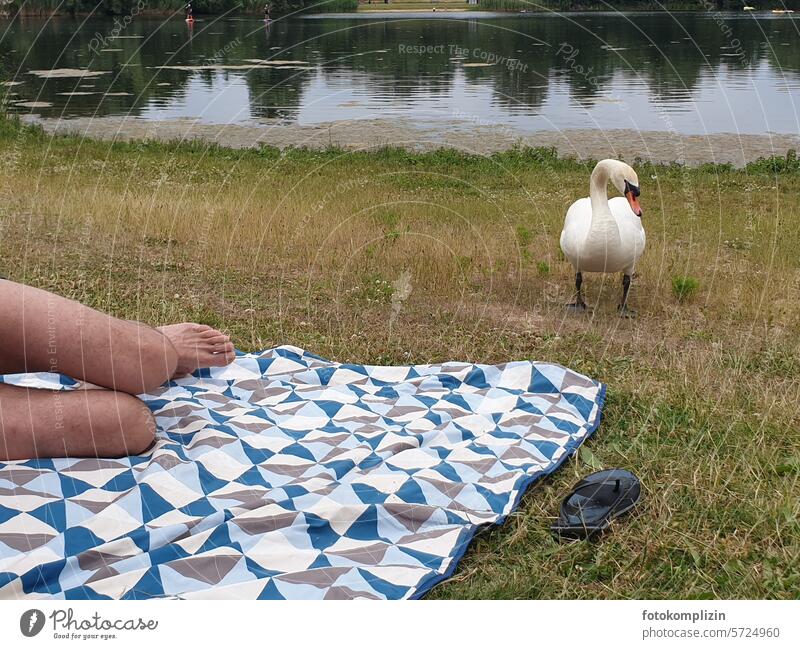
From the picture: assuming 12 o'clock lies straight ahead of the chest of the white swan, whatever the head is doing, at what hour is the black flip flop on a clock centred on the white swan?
The black flip flop is roughly at 12 o'clock from the white swan.

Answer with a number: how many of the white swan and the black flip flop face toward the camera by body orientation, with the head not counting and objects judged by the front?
1

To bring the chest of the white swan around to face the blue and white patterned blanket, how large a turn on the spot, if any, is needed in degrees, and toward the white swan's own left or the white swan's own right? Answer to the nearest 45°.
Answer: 0° — it already faces it

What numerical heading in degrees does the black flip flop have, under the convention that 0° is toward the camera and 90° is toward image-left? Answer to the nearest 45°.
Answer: approximately 225°

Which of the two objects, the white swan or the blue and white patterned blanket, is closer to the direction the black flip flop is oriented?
the white swan

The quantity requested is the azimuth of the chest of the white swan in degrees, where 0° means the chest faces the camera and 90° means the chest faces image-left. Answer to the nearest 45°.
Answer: approximately 0°

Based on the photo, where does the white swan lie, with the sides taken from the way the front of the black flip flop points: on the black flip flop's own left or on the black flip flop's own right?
on the black flip flop's own left
